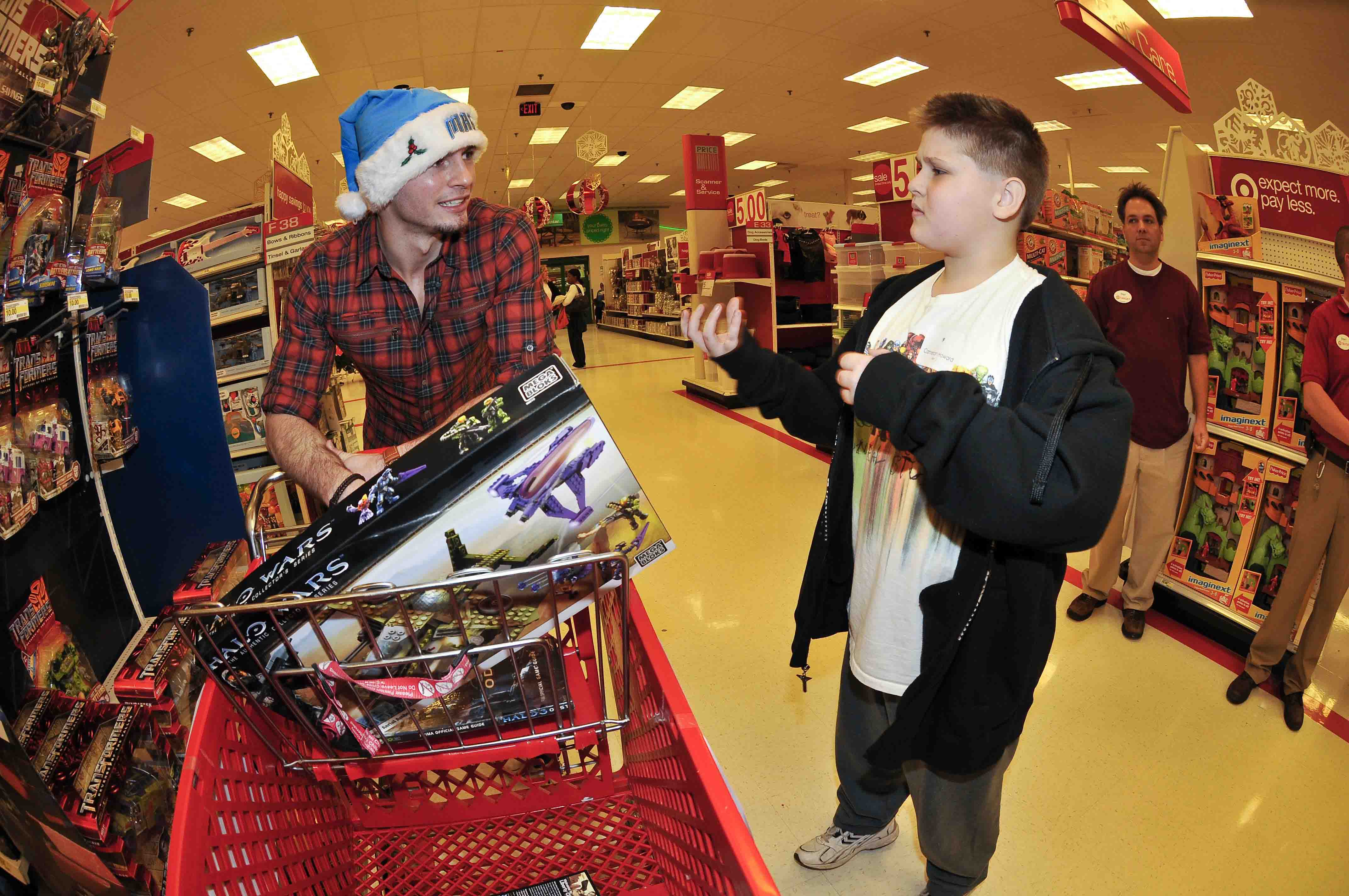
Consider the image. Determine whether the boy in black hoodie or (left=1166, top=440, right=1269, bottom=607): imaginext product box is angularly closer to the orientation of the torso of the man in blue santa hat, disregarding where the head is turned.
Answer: the boy in black hoodie

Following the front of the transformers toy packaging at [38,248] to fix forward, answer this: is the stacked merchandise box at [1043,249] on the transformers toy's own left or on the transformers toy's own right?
on the transformers toy's own left

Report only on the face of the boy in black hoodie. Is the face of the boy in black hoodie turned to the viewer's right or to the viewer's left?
to the viewer's left

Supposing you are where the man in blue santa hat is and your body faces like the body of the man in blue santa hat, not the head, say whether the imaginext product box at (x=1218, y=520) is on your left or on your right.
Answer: on your left

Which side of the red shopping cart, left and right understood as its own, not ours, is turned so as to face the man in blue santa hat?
back

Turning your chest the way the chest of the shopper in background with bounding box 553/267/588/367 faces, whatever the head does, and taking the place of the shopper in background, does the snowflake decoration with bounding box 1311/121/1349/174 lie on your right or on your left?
on your left
